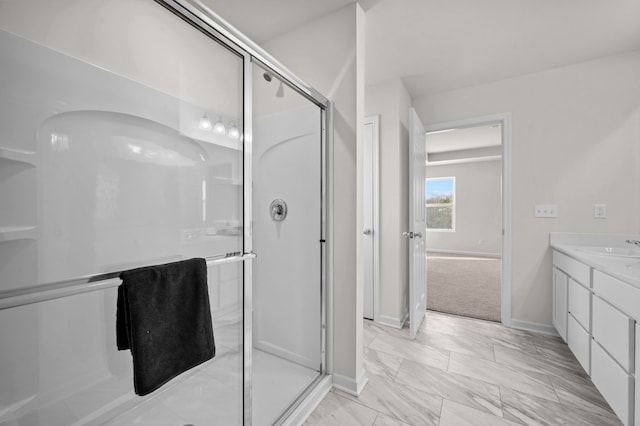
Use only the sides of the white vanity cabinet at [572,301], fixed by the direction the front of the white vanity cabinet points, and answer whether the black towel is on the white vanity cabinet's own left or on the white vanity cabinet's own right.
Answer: on the white vanity cabinet's own left

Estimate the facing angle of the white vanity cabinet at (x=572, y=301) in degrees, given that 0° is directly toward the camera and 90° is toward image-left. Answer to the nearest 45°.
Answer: approximately 90°

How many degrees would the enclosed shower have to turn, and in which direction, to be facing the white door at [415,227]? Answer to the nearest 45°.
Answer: approximately 45° to its left

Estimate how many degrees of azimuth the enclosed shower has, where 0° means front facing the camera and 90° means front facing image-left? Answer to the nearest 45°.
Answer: approximately 315°

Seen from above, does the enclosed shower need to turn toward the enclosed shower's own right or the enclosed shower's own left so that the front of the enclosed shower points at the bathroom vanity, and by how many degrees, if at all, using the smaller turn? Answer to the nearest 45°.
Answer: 0° — it already faces it

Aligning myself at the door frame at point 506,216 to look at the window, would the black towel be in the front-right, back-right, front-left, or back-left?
back-left

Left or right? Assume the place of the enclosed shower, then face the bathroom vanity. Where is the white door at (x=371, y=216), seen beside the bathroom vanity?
left

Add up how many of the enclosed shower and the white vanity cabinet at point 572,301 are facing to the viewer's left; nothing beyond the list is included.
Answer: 1

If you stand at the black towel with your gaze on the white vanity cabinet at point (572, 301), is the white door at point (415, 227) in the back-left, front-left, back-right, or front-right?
front-left

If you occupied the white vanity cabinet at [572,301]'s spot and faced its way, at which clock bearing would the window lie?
The window is roughly at 2 o'clock from the white vanity cabinet.
